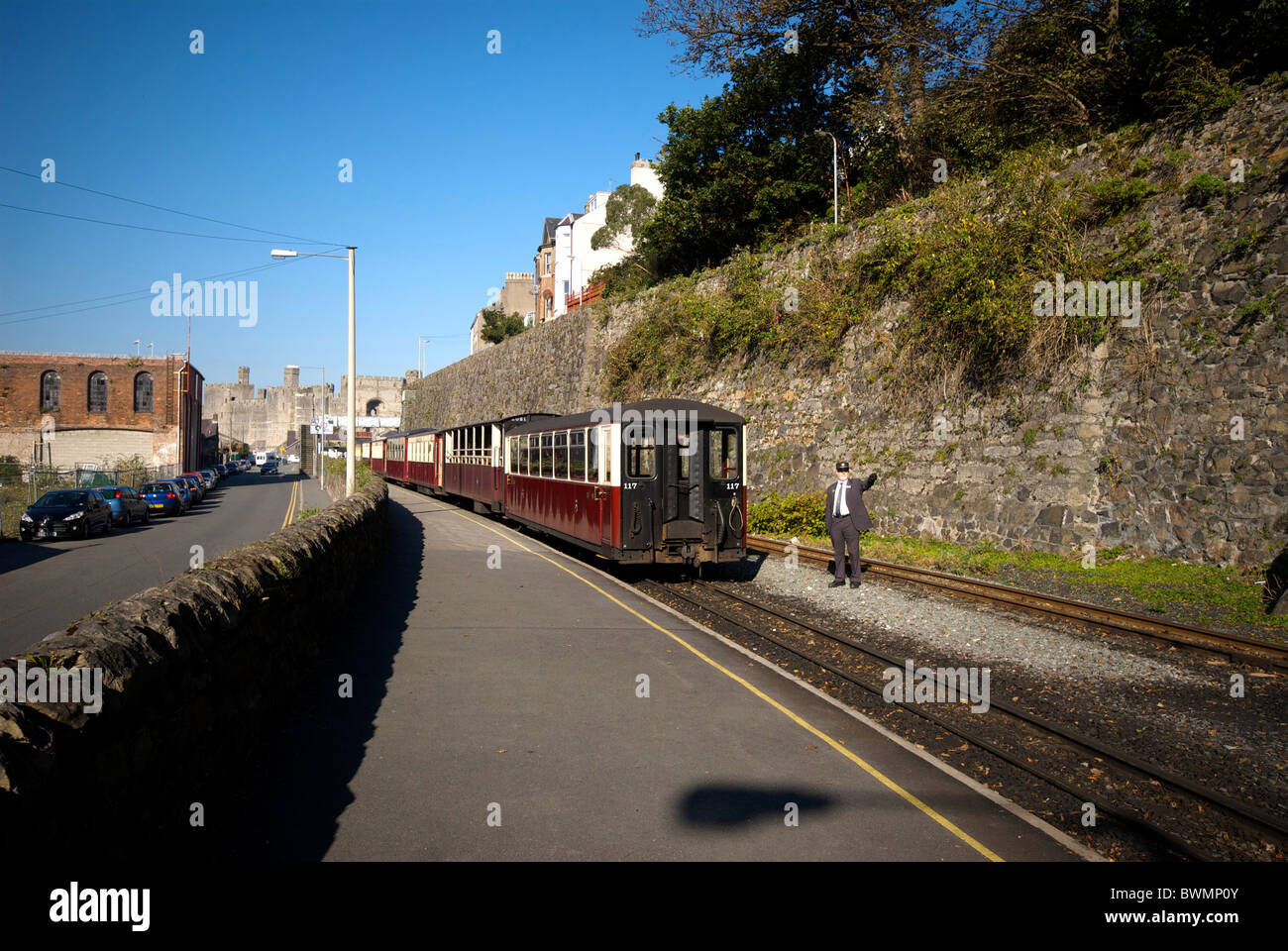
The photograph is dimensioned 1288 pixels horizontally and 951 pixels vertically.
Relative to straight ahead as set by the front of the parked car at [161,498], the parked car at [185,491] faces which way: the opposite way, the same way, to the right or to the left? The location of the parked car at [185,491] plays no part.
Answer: the same way

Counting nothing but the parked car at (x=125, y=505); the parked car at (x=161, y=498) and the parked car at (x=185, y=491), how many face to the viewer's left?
0

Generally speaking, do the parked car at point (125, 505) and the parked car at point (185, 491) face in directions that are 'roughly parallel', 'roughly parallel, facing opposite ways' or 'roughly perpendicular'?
roughly parallel

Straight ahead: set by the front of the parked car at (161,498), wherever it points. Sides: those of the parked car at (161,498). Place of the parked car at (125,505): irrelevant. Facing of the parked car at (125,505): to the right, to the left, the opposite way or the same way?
the same way

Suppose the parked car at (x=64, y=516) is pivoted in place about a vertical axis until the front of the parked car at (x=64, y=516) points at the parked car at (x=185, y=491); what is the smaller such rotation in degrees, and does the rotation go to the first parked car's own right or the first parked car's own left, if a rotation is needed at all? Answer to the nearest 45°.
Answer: approximately 135° to the first parked car's own right

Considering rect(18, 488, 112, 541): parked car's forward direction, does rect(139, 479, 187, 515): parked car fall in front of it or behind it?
behind

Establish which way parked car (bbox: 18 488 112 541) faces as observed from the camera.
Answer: facing the viewer and to the left of the viewer

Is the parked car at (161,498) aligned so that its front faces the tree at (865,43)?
no

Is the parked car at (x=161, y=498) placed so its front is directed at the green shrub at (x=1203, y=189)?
no
